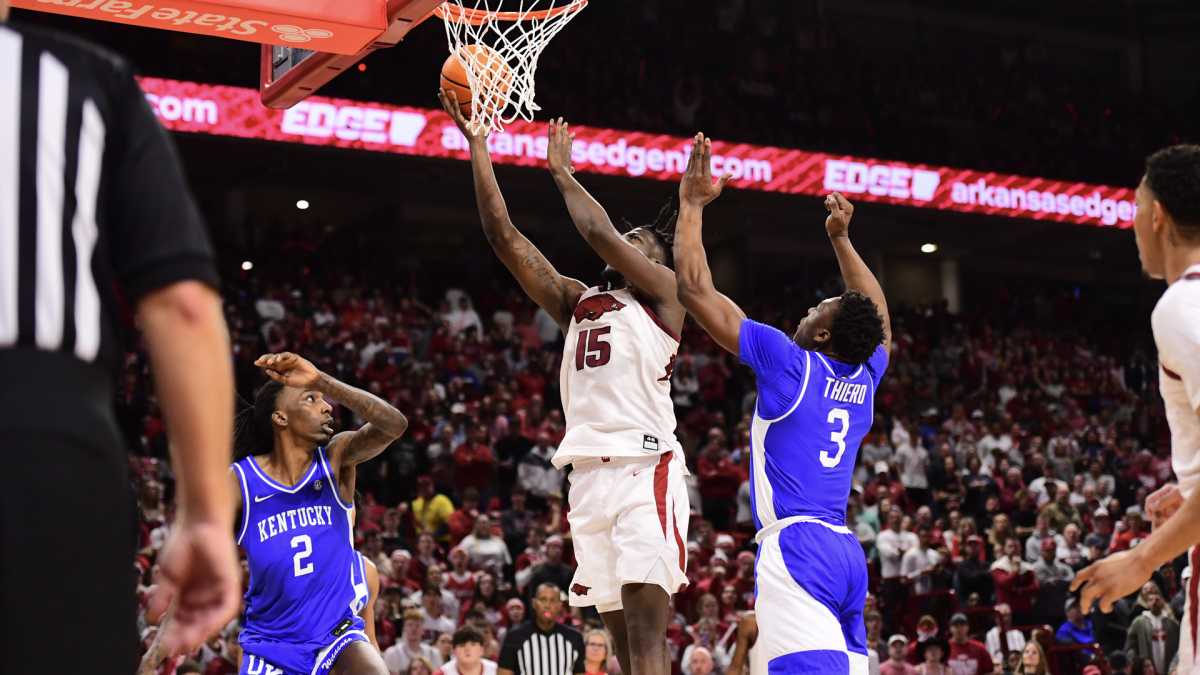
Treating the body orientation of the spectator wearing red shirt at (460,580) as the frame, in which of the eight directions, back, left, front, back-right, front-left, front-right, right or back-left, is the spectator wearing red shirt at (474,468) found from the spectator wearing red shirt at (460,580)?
back

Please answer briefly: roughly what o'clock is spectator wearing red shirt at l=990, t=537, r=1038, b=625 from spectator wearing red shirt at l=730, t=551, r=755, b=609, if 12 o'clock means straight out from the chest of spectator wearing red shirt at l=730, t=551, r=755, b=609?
spectator wearing red shirt at l=990, t=537, r=1038, b=625 is roughly at 8 o'clock from spectator wearing red shirt at l=730, t=551, r=755, b=609.

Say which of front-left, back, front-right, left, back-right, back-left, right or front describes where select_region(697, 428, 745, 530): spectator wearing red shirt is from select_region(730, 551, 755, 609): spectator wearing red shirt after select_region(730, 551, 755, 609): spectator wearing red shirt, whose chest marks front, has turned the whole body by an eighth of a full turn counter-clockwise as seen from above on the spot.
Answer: back-left

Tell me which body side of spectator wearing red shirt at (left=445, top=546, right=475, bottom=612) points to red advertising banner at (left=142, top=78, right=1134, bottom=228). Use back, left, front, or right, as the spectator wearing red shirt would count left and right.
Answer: back

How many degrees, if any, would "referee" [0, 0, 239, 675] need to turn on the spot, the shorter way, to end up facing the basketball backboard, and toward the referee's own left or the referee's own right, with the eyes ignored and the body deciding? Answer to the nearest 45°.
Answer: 0° — they already face it

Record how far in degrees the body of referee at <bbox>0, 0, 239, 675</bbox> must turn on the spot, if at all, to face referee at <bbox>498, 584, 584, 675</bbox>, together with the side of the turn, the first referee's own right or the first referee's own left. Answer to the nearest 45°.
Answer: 0° — they already face them

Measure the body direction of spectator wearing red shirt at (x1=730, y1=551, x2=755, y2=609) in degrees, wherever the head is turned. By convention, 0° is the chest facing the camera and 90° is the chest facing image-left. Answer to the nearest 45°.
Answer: approximately 0°

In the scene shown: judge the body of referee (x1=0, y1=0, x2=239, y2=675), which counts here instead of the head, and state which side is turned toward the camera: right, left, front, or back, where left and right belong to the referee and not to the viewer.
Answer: back

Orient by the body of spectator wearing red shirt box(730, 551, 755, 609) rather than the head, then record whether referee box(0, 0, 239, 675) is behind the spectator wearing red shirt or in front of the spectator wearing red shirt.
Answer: in front
